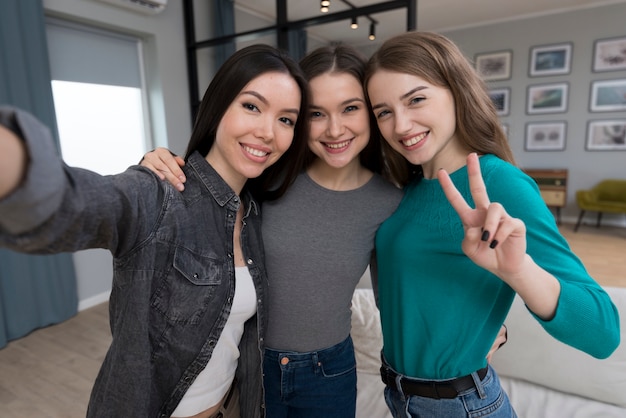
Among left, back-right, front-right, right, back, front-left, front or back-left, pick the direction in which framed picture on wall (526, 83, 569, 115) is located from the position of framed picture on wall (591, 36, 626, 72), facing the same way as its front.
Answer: right

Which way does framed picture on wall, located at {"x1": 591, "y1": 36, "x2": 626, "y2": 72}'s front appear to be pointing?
toward the camera

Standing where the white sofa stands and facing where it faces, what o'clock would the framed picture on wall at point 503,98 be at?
The framed picture on wall is roughly at 6 o'clock from the white sofa.

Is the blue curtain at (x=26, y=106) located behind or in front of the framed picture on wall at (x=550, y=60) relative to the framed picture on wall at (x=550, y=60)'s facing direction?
in front

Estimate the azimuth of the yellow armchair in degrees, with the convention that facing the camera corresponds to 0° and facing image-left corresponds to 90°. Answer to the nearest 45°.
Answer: approximately 45°

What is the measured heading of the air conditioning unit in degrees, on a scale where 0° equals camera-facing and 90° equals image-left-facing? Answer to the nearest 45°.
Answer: approximately 315°

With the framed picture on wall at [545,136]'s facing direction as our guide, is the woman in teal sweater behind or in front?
in front

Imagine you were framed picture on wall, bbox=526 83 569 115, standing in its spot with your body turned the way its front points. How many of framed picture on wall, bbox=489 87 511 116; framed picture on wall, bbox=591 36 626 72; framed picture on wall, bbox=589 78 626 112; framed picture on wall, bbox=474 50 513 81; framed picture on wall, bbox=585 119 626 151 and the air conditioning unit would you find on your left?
3

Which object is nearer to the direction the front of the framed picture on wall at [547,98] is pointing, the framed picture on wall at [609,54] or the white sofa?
the white sofa

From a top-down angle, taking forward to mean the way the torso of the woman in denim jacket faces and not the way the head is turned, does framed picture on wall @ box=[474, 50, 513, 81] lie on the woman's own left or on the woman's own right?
on the woman's own left

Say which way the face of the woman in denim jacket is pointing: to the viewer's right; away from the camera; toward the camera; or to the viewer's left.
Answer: toward the camera

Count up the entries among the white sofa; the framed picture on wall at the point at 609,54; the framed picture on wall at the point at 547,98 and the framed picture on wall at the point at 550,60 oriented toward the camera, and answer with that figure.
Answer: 4

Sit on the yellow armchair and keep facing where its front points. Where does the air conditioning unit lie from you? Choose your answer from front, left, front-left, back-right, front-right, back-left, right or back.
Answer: front

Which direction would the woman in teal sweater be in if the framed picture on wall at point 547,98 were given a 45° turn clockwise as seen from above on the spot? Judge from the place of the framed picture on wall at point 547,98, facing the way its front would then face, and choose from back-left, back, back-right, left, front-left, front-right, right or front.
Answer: front-left

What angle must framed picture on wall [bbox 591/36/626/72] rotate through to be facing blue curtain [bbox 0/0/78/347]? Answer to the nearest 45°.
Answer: approximately 45° to its right

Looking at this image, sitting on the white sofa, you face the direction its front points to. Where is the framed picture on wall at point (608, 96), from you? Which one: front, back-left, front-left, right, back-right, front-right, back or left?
back

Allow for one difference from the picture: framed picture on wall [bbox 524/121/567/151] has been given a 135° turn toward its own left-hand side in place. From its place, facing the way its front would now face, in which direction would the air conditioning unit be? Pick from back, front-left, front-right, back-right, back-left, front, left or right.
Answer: back

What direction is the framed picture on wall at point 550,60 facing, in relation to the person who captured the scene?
facing the viewer

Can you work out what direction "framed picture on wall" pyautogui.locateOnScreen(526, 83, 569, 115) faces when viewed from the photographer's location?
facing the viewer
